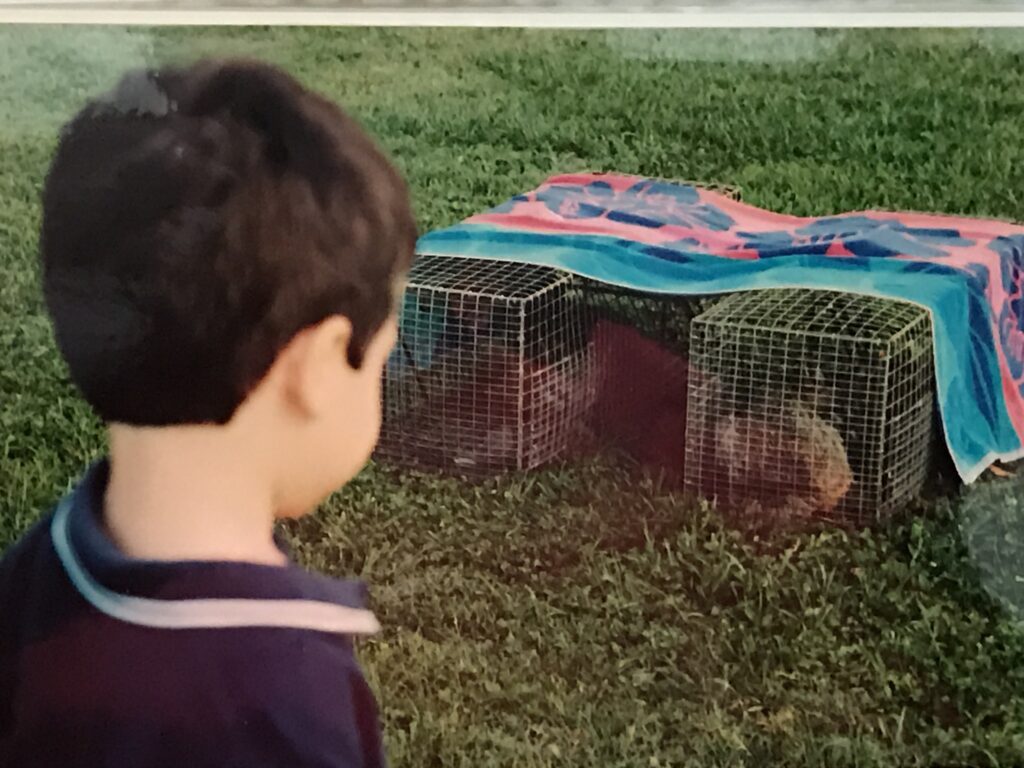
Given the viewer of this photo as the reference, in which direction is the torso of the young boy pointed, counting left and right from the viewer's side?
facing away from the viewer and to the right of the viewer

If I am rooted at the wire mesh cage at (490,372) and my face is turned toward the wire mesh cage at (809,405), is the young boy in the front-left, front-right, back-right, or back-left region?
back-right

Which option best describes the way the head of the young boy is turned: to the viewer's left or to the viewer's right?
to the viewer's right
